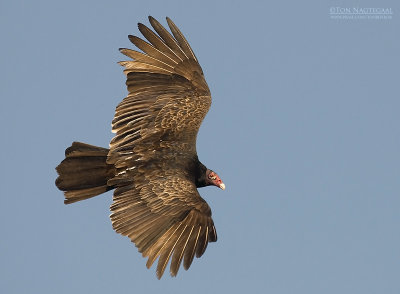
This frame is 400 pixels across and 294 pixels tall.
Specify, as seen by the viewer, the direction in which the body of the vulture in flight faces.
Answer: to the viewer's right
